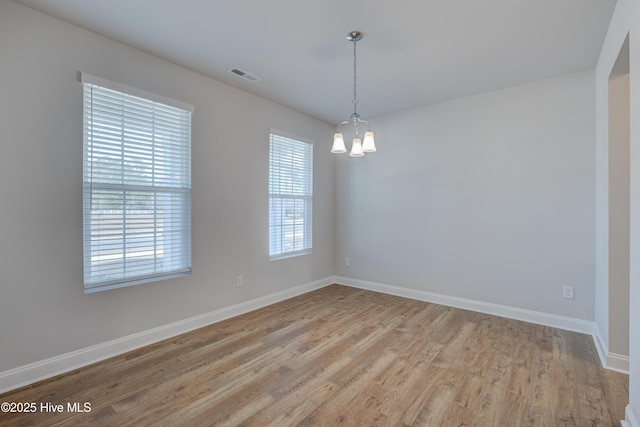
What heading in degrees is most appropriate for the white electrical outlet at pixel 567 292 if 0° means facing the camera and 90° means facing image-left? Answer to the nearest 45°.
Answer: approximately 0°
